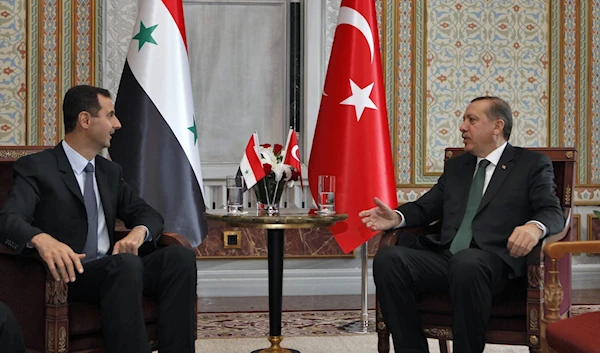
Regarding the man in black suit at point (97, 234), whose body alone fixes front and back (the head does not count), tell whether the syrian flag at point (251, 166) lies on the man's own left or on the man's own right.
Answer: on the man's own left

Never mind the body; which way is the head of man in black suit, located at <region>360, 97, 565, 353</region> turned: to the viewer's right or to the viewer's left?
to the viewer's left

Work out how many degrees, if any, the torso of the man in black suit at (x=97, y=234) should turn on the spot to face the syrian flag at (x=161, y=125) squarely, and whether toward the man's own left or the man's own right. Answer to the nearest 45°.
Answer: approximately 135° to the man's own left

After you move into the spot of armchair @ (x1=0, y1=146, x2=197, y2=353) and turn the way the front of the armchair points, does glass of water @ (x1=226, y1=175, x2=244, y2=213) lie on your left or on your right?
on your left

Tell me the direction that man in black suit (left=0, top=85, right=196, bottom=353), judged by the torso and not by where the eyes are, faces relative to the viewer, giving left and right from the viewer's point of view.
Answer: facing the viewer and to the right of the viewer

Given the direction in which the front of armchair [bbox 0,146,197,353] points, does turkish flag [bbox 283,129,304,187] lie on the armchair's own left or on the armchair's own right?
on the armchair's own left

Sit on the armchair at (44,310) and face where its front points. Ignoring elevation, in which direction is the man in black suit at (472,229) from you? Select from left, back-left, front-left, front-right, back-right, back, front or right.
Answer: front-left

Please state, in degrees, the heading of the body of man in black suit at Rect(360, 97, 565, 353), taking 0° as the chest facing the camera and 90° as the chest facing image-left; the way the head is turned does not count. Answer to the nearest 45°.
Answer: approximately 45°

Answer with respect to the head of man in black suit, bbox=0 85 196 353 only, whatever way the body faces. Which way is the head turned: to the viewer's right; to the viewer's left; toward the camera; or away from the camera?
to the viewer's right
